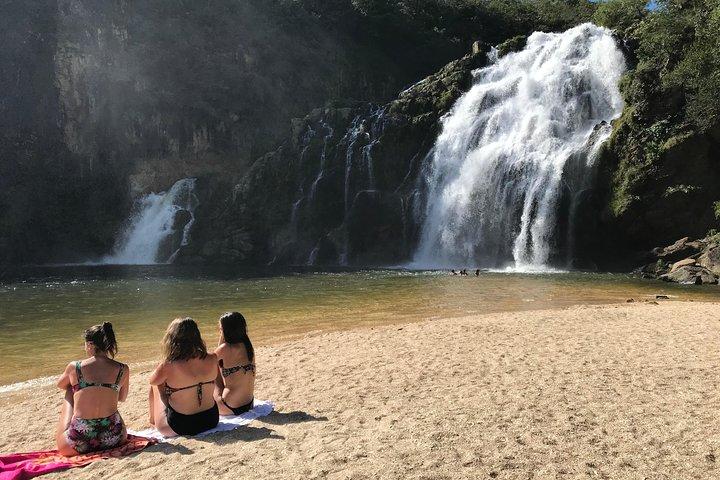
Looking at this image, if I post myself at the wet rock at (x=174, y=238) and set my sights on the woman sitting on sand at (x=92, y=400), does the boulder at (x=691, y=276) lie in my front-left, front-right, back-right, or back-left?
front-left

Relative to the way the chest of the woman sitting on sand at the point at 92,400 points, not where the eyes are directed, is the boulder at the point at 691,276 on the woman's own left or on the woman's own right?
on the woman's own right

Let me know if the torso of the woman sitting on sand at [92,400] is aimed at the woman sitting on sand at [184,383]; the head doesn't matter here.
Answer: no

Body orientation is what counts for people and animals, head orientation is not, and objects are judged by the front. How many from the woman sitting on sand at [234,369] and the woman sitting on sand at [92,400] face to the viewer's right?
0

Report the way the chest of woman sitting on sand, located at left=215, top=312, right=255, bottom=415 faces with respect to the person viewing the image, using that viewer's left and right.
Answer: facing away from the viewer and to the left of the viewer

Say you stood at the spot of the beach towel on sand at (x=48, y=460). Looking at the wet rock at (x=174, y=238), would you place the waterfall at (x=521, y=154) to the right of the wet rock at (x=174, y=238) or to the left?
right

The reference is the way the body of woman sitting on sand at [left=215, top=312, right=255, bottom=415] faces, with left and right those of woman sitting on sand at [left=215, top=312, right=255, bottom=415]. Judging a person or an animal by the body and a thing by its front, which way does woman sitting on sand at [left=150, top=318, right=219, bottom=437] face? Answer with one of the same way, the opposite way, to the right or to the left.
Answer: the same way

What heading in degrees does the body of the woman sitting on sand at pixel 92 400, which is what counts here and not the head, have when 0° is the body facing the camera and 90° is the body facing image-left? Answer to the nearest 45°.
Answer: approximately 180°

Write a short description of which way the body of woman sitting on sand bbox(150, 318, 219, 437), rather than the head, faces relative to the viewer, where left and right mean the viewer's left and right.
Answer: facing away from the viewer and to the left of the viewer

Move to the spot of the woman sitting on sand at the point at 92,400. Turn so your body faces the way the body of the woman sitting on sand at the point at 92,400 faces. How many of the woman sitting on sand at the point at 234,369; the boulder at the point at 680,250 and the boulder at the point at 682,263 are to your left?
0

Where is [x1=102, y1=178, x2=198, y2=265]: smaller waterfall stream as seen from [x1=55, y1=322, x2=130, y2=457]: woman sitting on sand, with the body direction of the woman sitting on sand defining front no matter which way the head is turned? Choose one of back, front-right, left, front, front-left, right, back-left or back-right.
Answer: front

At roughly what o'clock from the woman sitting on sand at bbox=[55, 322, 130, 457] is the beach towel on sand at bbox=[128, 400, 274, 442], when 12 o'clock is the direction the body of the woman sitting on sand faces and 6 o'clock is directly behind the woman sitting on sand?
The beach towel on sand is roughly at 3 o'clock from the woman sitting on sand.

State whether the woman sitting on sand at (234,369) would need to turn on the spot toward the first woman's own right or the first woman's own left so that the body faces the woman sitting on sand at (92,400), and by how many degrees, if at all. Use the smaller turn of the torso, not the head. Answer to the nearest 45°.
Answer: approximately 90° to the first woman's own left

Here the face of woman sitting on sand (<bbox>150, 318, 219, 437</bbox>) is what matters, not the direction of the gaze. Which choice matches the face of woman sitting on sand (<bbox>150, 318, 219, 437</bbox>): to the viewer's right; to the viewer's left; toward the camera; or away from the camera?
away from the camera

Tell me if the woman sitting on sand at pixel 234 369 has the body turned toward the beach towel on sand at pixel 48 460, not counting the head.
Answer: no

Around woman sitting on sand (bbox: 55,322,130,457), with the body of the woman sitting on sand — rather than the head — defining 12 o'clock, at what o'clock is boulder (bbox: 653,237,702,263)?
The boulder is roughly at 2 o'clock from the woman sitting on sand.
